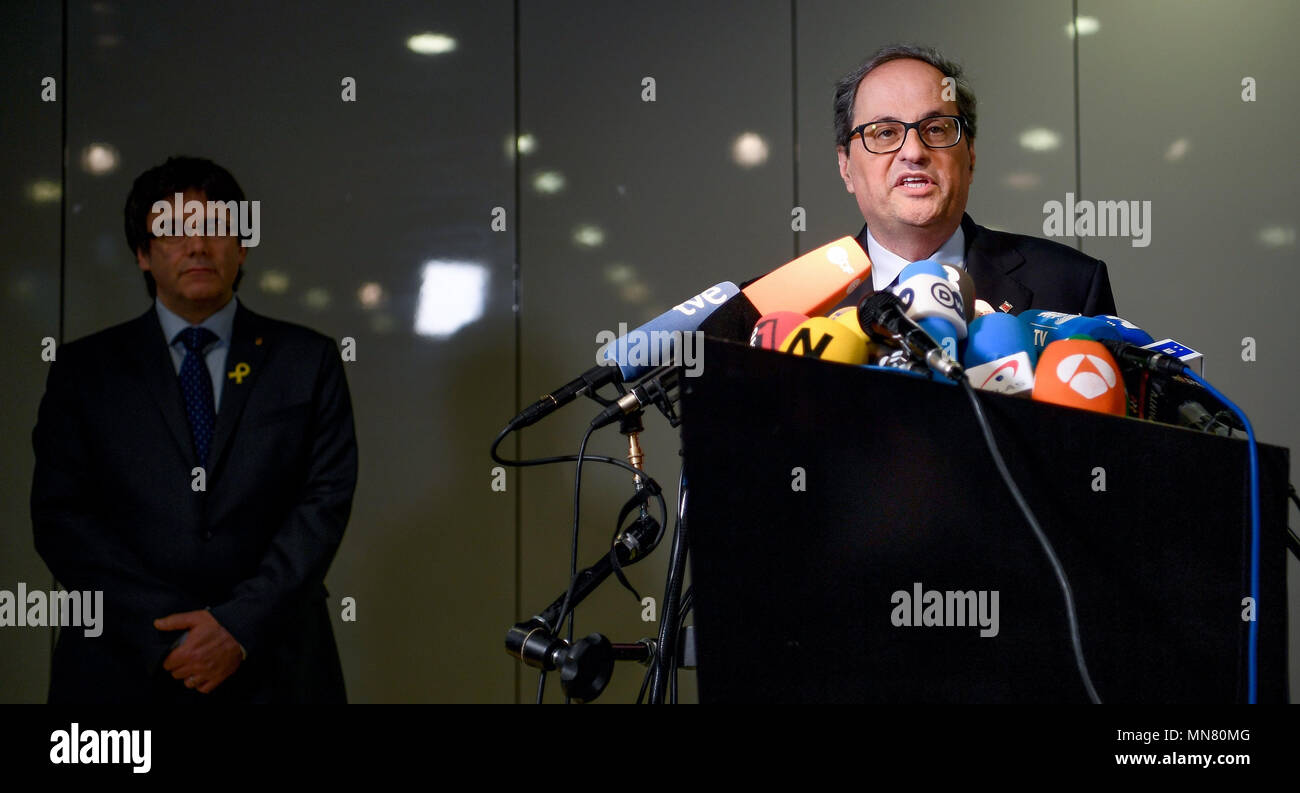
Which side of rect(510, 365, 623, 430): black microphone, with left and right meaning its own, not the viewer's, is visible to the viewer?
right

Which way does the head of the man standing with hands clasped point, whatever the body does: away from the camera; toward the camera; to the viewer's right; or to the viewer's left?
toward the camera

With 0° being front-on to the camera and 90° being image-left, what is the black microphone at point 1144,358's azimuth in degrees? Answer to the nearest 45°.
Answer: approximately 90°

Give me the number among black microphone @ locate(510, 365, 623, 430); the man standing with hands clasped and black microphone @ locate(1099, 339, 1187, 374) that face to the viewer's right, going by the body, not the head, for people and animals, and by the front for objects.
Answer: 1

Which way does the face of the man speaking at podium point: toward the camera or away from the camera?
toward the camera

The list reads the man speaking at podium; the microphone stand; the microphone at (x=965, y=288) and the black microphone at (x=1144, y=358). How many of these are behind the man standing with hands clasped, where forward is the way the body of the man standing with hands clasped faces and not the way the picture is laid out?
0

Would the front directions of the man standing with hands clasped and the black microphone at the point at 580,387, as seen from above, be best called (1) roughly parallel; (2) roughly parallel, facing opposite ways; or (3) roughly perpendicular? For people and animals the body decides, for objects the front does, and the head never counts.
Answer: roughly perpendicular

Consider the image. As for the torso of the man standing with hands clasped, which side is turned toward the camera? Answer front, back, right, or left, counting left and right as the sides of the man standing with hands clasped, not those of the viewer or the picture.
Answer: front

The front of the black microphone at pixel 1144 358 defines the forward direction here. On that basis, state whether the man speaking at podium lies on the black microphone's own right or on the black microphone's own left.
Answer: on the black microphone's own right

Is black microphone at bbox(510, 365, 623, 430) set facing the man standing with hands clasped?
no
